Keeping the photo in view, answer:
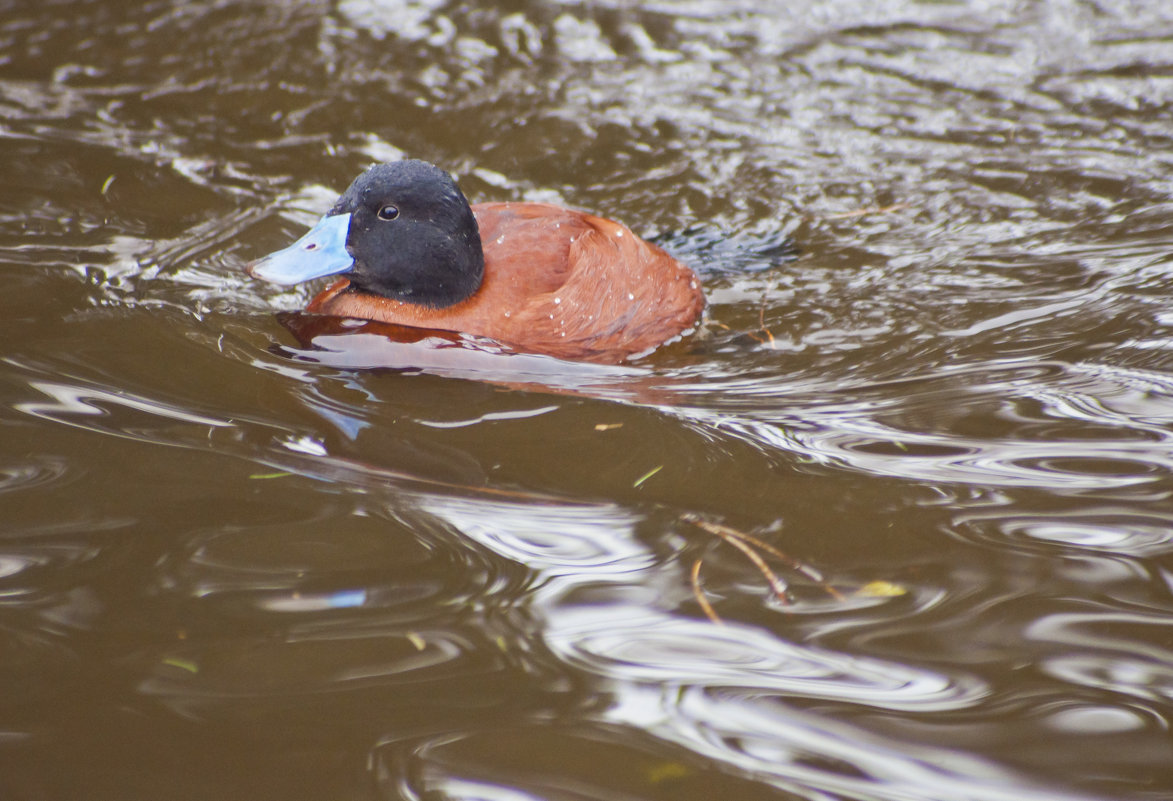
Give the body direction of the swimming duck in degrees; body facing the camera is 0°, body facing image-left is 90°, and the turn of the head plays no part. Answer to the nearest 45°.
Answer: approximately 90°

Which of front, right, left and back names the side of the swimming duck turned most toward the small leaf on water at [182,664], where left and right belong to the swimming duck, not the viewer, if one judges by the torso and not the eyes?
left

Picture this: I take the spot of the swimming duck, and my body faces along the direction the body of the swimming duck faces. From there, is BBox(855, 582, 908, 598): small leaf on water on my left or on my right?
on my left

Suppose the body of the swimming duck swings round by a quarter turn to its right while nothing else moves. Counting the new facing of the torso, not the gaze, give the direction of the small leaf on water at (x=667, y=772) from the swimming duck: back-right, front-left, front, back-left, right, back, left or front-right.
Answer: back

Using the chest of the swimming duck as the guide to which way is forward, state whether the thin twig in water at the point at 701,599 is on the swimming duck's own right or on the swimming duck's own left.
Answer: on the swimming duck's own left
